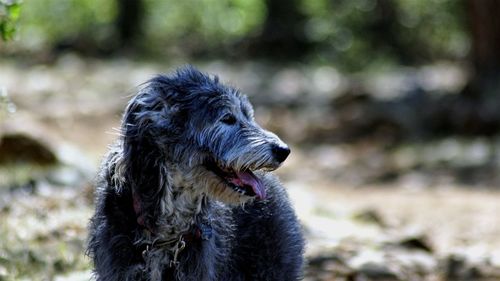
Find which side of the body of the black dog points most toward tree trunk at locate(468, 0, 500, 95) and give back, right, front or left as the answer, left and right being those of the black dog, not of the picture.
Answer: back

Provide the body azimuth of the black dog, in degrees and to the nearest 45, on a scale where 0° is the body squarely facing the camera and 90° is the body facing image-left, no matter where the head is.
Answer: approximately 45°

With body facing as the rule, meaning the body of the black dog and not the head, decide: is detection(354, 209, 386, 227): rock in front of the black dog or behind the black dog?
behind
